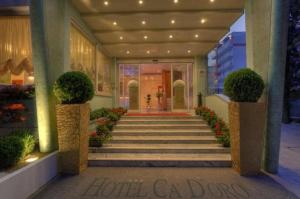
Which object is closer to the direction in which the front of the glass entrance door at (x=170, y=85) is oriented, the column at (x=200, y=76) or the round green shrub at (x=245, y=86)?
the round green shrub

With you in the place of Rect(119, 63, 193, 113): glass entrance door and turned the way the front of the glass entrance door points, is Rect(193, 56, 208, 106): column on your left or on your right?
on your left

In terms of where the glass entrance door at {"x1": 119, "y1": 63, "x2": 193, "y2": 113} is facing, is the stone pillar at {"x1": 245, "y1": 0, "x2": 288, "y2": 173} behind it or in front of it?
in front

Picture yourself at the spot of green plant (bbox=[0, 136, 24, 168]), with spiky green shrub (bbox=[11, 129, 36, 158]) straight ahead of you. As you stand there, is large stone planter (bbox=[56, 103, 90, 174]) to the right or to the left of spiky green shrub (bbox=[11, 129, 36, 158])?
right

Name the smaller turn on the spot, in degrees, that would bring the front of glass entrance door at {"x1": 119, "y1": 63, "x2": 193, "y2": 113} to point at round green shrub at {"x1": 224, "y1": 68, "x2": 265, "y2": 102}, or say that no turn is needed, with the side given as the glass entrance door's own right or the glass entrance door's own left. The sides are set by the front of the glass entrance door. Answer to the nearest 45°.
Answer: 0° — it already faces it

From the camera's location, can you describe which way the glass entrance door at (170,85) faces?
facing the viewer

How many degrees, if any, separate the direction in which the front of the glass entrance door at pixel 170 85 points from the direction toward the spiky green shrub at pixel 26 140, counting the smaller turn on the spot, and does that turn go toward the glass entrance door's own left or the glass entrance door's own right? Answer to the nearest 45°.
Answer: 0° — it already faces it

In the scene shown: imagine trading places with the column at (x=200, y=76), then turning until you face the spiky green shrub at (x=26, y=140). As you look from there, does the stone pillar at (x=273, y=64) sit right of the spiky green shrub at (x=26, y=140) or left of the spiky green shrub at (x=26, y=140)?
left

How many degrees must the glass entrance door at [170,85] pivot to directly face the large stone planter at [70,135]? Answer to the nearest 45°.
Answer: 0° — it already faces it

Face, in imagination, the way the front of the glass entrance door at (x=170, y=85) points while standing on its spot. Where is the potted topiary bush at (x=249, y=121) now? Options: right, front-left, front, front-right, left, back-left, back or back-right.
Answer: front

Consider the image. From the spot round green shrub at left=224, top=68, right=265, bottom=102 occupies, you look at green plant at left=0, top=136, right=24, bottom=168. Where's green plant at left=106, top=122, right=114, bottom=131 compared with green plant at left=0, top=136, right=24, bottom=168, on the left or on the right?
right

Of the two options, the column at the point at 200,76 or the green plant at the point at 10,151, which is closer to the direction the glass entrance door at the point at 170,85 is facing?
the green plant

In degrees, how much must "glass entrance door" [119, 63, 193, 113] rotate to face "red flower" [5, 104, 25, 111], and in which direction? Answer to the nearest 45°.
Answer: approximately 45° to its right

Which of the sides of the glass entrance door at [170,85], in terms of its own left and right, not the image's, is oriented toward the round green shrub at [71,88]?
front

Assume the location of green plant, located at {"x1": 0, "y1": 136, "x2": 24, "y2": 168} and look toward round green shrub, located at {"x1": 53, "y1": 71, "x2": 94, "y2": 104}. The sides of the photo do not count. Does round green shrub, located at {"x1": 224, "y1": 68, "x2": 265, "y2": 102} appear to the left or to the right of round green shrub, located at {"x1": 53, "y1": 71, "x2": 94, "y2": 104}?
right

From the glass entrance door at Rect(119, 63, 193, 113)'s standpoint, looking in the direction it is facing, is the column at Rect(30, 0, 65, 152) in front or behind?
in front
